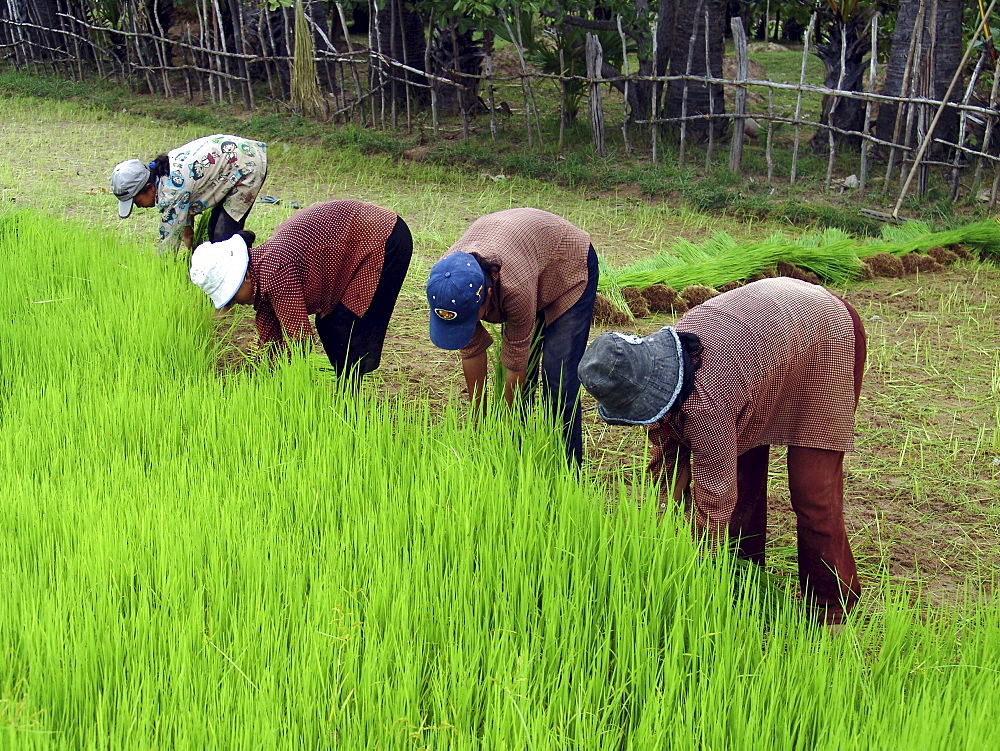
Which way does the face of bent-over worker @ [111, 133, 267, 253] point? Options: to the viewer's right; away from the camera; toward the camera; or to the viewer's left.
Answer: to the viewer's left

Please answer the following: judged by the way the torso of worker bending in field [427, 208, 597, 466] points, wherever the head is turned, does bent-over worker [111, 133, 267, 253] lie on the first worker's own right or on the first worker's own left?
on the first worker's own right

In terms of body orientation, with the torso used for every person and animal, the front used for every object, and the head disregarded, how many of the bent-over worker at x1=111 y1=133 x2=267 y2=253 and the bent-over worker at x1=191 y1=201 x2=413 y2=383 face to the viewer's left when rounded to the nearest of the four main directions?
2

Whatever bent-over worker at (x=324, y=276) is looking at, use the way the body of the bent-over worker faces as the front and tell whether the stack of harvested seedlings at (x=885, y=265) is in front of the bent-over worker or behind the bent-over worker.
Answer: behind

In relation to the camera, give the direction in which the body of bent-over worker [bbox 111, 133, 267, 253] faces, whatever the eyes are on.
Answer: to the viewer's left

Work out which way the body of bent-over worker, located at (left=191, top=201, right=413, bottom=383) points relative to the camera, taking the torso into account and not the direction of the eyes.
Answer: to the viewer's left

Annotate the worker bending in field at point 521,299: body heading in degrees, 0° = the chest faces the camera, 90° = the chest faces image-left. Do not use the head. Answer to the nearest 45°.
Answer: approximately 45°

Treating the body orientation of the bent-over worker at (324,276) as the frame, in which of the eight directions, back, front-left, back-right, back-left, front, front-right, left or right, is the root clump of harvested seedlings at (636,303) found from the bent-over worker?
back-right

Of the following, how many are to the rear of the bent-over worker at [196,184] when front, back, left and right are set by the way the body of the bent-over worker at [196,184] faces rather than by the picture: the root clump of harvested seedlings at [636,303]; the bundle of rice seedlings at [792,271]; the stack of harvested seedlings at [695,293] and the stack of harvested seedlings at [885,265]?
4

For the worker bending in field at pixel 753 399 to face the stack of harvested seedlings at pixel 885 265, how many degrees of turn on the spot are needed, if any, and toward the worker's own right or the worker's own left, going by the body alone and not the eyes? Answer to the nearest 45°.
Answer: approximately 135° to the worker's own right

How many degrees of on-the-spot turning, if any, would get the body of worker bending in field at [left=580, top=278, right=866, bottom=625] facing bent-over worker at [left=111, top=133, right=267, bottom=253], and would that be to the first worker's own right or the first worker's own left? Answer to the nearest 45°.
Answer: approximately 90° to the first worker's own right

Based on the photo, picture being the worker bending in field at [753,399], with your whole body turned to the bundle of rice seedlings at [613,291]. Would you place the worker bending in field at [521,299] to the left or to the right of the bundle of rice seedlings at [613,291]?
left

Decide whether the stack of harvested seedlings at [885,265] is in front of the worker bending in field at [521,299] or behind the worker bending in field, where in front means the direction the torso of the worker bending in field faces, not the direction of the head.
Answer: behind

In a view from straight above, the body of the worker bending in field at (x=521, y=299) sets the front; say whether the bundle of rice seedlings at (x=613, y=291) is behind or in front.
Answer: behind
